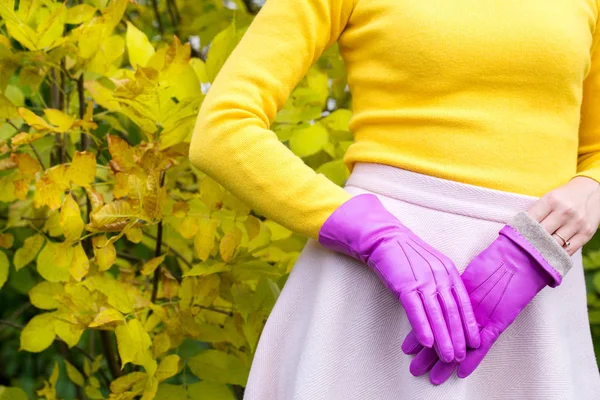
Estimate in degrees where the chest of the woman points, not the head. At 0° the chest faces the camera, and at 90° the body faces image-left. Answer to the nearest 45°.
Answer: approximately 0°

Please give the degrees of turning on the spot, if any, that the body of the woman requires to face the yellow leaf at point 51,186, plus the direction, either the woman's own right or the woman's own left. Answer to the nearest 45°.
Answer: approximately 90° to the woman's own right

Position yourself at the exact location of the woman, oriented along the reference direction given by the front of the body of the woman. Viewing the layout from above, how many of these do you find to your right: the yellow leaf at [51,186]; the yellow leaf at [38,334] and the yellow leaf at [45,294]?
3

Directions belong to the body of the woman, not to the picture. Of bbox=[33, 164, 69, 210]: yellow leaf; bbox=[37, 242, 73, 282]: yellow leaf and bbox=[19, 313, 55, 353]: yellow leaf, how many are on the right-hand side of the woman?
3
